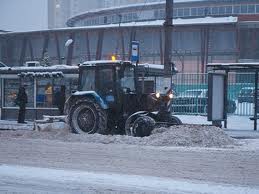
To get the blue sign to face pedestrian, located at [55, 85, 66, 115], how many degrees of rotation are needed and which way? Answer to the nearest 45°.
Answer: approximately 135° to its right

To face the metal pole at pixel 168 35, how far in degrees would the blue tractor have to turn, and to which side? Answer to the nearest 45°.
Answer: approximately 90° to its left

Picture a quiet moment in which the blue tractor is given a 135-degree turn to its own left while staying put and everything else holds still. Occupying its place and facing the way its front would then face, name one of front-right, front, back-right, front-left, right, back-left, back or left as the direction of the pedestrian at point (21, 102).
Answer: front-left

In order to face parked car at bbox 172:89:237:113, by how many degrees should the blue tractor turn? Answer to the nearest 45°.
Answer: approximately 90° to its left

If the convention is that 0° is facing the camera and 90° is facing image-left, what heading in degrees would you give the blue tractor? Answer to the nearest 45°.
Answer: approximately 315°

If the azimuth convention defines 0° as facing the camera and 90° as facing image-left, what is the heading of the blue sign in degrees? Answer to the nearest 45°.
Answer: approximately 0°
